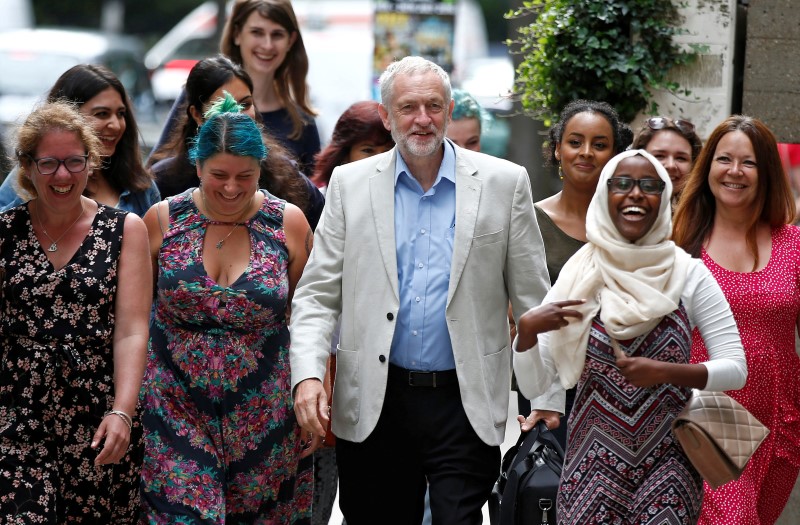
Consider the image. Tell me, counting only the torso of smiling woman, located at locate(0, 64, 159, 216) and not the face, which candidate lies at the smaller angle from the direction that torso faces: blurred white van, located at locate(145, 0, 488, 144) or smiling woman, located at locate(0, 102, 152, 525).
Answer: the smiling woman

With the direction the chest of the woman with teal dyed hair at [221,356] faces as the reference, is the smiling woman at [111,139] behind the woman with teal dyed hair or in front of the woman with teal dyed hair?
behind

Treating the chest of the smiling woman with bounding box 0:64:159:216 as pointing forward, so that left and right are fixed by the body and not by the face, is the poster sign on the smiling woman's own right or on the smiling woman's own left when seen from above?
on the smiling woman's own left

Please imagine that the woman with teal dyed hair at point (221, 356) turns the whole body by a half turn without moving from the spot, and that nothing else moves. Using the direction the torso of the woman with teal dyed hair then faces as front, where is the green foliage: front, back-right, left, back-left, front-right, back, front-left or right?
front-right

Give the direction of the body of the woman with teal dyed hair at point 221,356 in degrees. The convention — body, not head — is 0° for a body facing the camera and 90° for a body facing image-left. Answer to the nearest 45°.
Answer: approximately 0°

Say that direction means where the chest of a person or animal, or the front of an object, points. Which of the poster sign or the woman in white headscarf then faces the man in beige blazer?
the poster sign

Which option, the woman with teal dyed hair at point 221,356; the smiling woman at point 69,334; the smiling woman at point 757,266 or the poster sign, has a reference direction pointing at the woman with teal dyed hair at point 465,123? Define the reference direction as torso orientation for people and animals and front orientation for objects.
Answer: the poster sign

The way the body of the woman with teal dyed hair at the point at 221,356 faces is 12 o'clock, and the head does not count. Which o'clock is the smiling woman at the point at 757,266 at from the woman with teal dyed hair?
The smiling woman is roughly at 9 o'clock from the woman with teal dyed hair.

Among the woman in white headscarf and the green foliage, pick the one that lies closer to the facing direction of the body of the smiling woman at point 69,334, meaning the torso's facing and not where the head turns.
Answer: the woman in white headscarf

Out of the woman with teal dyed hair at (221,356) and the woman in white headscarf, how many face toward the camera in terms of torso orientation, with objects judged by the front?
2
